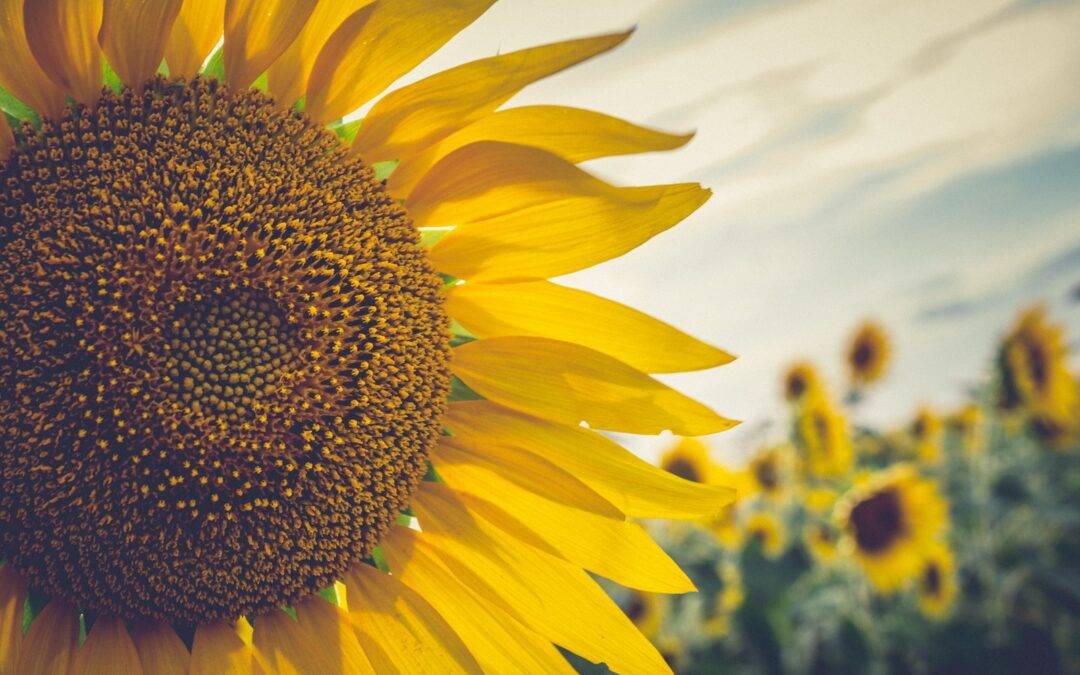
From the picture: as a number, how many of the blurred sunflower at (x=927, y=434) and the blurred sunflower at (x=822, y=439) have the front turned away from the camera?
0

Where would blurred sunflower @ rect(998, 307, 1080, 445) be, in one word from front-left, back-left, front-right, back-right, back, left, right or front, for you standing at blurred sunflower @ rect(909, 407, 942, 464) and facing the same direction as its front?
front-left

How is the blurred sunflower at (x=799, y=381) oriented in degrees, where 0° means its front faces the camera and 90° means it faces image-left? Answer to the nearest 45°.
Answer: approximately 45°

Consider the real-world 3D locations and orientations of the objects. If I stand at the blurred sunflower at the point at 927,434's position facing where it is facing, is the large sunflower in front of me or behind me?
in front
